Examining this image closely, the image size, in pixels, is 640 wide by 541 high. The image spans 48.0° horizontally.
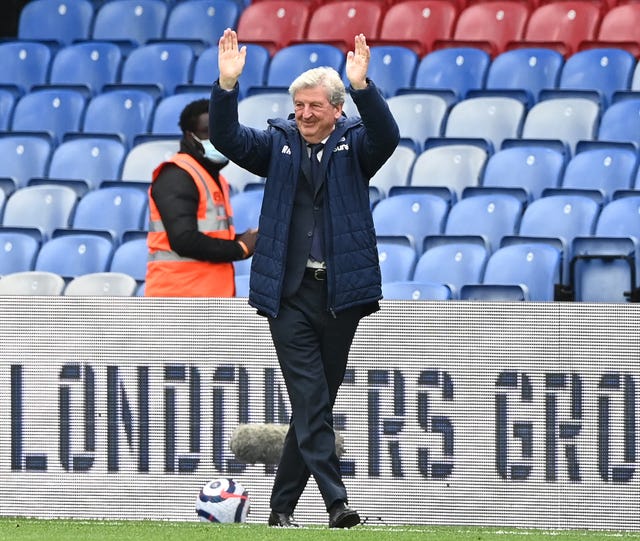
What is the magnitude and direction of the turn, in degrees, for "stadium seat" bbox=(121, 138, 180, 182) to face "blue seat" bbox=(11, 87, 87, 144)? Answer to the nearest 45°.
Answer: approximately 135° to its right

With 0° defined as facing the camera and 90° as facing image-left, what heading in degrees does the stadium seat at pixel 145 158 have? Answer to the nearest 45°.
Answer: approximately 0°

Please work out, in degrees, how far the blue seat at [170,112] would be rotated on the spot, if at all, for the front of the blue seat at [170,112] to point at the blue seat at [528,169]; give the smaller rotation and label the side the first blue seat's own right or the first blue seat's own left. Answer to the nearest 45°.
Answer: approximately 45° to the first blue seat's own left

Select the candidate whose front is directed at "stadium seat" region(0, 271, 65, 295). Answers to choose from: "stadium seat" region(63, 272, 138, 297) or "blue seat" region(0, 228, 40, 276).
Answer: the blue seat

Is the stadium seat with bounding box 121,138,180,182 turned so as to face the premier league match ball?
yes

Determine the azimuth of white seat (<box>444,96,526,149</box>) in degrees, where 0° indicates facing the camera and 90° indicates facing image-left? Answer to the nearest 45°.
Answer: approximately 0°
